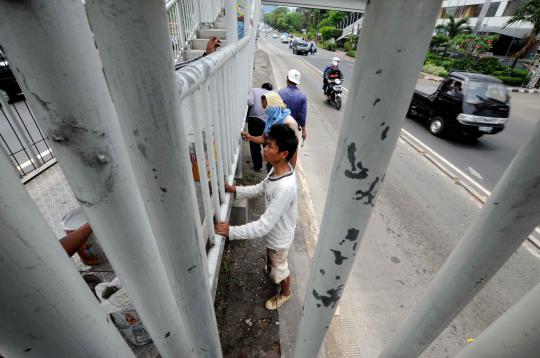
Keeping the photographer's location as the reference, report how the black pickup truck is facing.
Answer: facing the viewer and to the right of the viewer

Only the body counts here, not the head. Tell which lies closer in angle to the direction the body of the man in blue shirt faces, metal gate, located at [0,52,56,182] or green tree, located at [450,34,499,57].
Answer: the green tree

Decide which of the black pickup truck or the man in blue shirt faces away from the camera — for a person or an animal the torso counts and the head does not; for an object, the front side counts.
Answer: the man in blue shirt

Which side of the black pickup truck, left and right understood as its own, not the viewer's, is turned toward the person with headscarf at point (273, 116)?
right

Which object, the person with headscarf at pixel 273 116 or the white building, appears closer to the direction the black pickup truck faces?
the person with headscarf

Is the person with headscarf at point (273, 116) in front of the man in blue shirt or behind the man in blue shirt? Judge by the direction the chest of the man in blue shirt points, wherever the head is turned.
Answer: behind

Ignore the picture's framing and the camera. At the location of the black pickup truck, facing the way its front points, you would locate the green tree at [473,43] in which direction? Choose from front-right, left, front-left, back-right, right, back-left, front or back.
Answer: back-left

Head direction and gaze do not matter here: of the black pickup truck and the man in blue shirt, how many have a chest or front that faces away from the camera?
1

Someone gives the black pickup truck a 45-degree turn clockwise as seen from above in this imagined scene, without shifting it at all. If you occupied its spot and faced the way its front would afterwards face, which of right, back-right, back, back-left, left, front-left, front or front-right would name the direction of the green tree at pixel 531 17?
back

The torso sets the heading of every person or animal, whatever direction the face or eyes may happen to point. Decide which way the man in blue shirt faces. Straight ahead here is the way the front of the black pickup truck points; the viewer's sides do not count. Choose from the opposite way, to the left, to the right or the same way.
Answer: the opposite way

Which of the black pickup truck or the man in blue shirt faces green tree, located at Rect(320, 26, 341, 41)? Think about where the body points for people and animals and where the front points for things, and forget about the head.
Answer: the man in blue shirt

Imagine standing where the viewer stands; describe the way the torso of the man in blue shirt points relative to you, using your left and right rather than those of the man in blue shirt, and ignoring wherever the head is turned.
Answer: facing away from the viewer

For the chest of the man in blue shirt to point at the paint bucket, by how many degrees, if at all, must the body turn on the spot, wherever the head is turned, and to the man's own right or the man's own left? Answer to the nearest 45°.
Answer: approximately 180°
